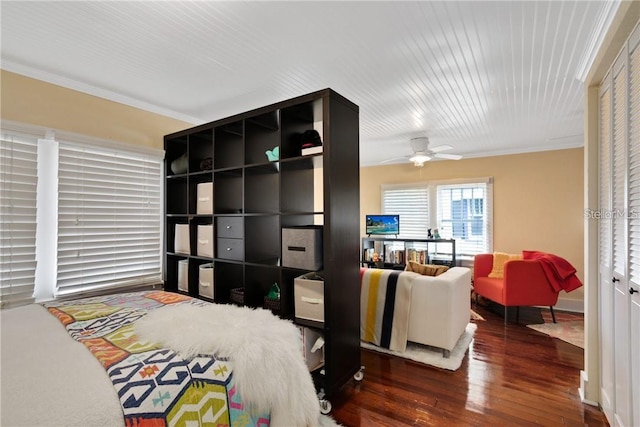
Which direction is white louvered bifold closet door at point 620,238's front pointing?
to the viewer's left

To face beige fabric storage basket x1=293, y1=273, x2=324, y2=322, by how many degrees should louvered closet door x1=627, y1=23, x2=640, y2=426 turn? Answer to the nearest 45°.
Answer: approximately 45° to its left

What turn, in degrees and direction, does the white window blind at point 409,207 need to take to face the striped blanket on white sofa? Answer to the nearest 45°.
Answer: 0° — it already faces it

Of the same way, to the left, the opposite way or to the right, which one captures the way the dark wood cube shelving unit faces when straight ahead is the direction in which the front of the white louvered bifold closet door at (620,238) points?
to the left

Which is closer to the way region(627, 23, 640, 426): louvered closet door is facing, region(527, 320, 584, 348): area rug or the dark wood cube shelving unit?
the dark wood cube shelving unit

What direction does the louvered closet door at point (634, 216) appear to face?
to the viewer's left

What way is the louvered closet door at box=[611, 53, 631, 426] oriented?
to the viewer's left

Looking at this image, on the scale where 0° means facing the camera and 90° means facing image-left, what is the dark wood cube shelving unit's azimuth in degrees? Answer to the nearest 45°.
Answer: approximately 45°

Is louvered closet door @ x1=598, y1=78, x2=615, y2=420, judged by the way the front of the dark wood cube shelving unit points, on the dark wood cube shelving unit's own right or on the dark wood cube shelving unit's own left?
on the dark wood cube shelving unit's own left

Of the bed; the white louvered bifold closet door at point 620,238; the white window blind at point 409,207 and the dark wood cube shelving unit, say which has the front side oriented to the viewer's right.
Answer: the bed

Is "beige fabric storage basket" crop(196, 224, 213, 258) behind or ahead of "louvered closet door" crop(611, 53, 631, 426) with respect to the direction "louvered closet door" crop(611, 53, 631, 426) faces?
ahead

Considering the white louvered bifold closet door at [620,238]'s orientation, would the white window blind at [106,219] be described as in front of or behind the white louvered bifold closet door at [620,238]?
in front

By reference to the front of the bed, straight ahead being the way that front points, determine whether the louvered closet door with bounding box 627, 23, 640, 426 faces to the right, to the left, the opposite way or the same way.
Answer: to the left
